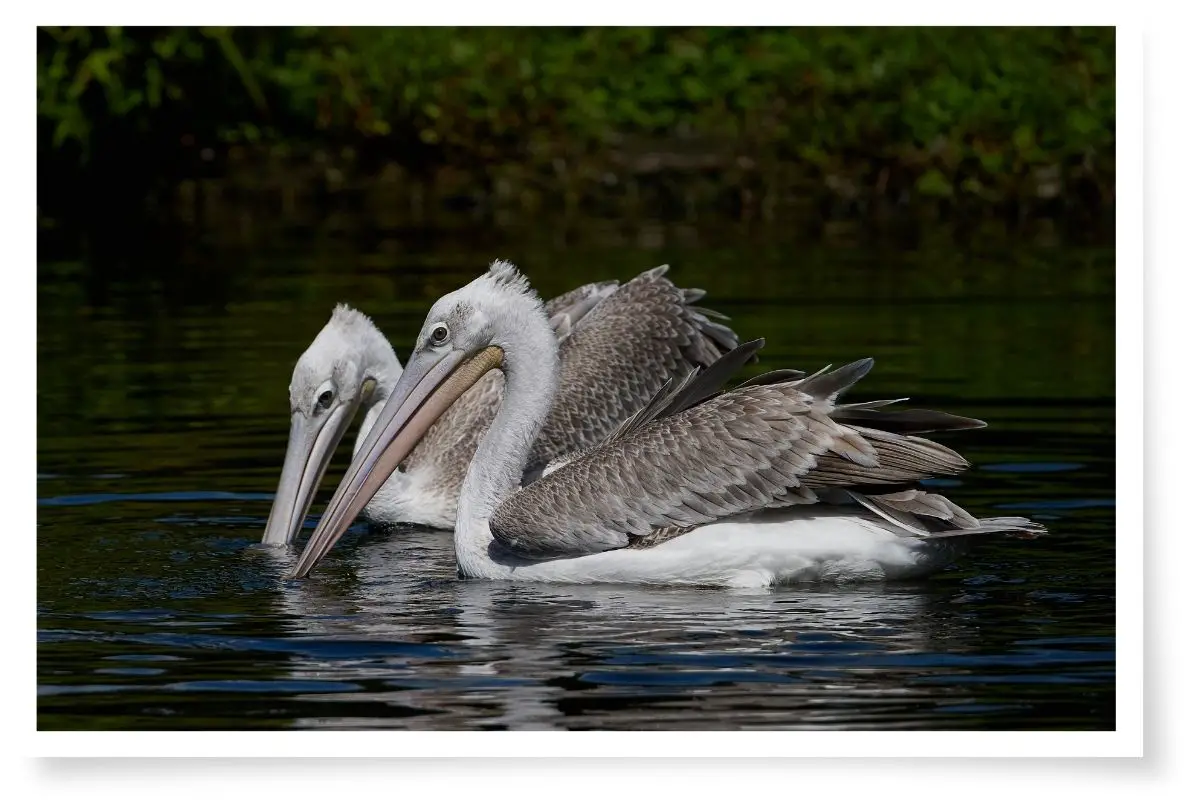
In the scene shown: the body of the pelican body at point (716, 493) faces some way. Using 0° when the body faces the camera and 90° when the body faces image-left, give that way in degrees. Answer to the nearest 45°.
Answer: approximately 90°

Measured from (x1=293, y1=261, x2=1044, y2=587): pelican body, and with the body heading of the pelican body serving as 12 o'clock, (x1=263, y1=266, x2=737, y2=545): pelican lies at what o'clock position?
The pelican is roughly at 2 o'clock from the pelican body.

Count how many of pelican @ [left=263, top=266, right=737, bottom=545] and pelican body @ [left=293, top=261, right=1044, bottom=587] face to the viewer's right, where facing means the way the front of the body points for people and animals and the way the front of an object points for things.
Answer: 0

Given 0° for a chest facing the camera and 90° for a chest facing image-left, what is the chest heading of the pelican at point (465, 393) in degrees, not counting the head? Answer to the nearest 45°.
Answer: approximately 45°

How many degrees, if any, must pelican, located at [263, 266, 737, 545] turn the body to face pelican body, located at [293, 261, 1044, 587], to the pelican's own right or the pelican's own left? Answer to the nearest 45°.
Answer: approximately 90° to the pelican's own left
